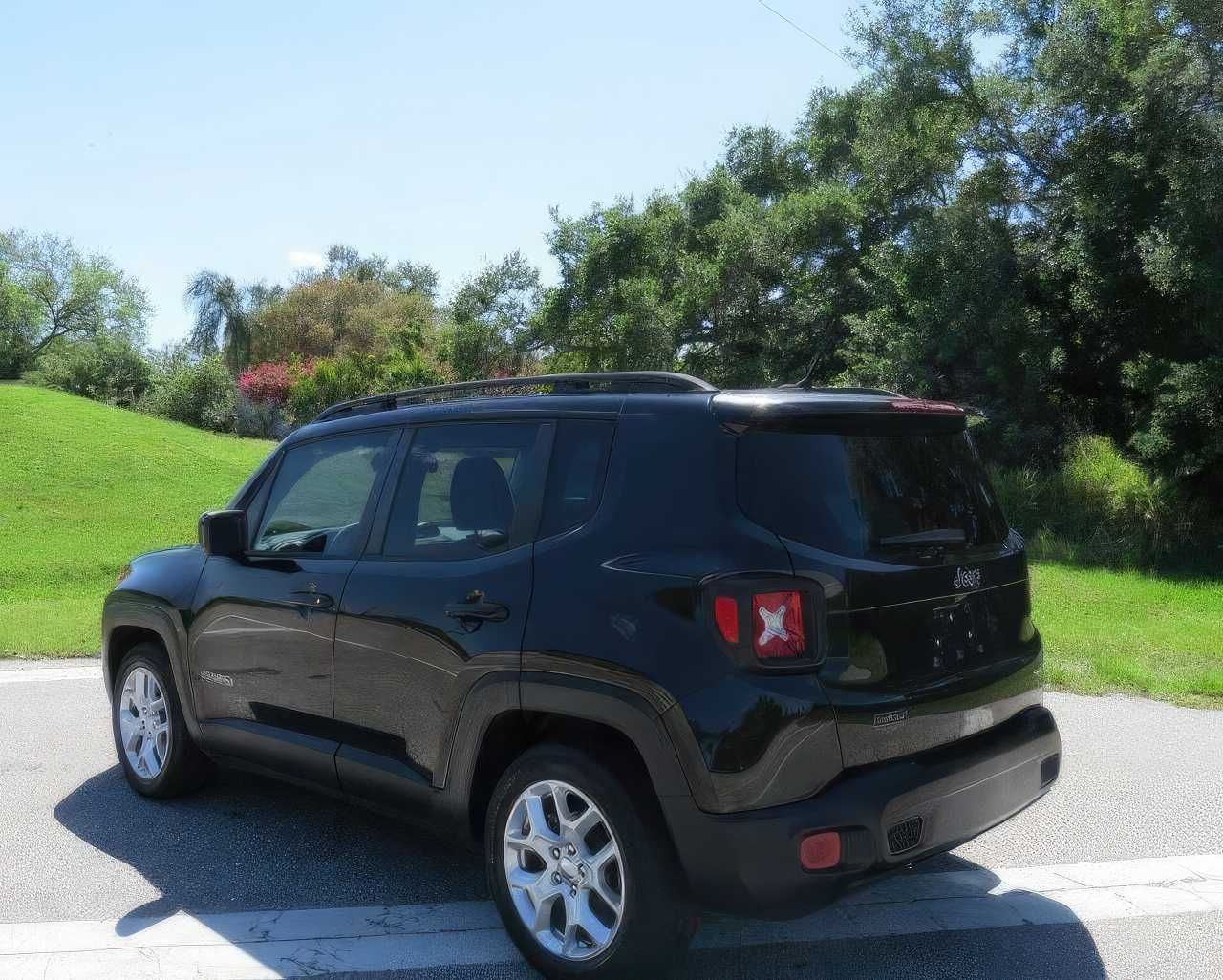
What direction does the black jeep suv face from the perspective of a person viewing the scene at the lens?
facing away from the viewer and to the left of the viewer

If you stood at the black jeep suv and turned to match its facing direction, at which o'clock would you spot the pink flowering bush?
The pink flowering bush is roughly at 1 o'clock from the black jeep suv.

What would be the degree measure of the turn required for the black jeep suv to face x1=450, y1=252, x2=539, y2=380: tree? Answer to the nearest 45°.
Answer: approximately 45° to its right

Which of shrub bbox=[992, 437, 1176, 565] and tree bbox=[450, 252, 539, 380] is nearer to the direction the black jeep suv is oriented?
the tree

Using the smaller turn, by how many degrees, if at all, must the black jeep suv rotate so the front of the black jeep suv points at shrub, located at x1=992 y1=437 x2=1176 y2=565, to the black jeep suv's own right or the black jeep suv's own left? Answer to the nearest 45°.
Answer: approximately 90° to the black jeep suv's own right

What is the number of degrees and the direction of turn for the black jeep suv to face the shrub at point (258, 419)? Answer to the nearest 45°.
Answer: approximately 45° to its right
